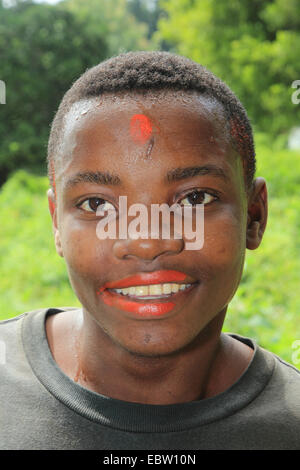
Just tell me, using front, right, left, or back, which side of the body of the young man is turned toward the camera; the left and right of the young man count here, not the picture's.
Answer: front

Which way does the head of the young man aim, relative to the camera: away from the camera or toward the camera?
toward the camera
